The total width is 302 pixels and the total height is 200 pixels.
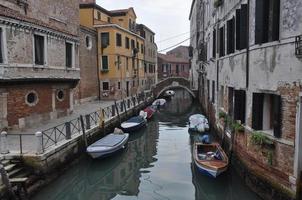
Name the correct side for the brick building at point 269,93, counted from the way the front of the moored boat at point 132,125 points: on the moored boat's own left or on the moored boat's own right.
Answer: on the moored boat's own left

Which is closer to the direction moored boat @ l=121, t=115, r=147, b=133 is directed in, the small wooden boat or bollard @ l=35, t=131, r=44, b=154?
the bollard

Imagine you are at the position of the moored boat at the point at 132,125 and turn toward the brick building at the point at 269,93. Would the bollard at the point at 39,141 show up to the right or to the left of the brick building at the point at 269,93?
right

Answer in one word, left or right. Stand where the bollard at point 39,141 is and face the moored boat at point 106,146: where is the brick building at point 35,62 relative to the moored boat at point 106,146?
left

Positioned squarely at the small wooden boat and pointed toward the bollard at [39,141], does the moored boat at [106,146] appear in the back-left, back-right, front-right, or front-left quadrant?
front-right

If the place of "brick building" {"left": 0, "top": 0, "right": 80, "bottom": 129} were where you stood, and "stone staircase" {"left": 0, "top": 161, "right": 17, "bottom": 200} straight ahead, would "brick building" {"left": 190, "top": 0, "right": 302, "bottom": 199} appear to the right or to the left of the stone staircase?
left

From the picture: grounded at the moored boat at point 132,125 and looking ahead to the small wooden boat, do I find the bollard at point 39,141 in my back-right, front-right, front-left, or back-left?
front-right

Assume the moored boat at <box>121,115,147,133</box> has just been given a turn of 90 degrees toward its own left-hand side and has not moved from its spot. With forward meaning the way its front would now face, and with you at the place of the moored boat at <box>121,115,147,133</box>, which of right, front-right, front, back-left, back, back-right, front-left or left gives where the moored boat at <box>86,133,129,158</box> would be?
front-right

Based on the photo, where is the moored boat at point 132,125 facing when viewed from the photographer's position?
facing the viewer and to the left of the viewer

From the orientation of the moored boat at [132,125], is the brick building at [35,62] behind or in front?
in front

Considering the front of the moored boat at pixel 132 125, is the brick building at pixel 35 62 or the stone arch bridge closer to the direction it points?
the brick building

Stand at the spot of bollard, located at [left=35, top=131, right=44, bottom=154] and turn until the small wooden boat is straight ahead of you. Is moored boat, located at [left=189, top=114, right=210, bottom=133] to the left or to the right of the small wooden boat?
left

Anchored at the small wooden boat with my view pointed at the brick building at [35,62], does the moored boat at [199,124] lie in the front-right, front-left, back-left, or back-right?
front-right
